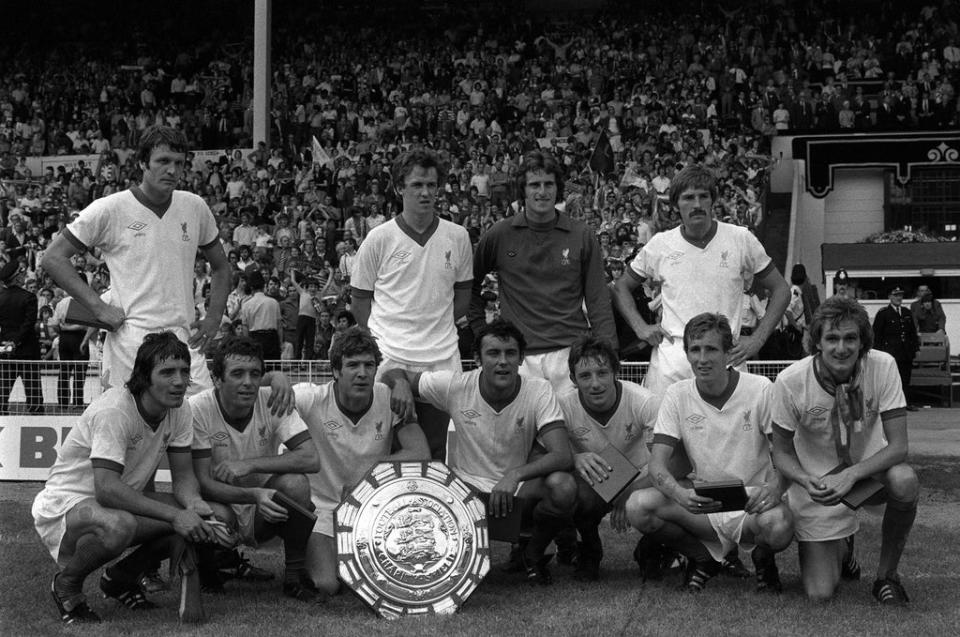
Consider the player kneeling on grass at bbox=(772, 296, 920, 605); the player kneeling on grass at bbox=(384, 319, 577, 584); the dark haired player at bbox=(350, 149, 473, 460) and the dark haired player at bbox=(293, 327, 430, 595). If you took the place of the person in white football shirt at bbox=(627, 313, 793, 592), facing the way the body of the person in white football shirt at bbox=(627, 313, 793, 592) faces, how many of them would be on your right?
3

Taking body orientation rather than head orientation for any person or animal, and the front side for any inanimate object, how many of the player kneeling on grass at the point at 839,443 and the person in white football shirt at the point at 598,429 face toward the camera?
2

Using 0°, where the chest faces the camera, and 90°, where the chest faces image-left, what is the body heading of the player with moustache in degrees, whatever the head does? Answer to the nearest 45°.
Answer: approximately 0°

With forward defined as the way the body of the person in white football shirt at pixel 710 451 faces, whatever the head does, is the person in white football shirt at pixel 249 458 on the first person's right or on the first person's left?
on the first person's right

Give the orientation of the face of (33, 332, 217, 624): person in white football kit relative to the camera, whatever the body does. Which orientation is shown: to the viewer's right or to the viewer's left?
to the viewer's right

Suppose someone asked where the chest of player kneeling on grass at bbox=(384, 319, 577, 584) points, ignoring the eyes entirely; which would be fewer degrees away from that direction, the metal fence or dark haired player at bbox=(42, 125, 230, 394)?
the dark haired player

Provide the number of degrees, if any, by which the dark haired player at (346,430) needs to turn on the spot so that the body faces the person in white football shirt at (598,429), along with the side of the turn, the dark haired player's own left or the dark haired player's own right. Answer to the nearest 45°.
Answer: approximately 90° to the dark haired player's own left

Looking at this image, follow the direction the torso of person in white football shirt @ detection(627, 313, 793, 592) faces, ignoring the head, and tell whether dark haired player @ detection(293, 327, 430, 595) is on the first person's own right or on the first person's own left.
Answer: on the first person's own right
